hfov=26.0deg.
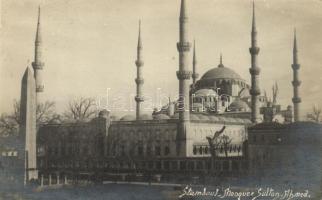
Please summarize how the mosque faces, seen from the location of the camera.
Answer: facing the viewer and to the left of the viewer
